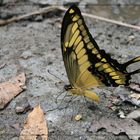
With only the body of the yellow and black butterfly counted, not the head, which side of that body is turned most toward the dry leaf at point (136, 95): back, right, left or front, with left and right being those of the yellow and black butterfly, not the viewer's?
back

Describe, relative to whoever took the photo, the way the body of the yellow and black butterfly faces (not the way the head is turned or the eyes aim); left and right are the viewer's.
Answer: facing to the left of the viewer

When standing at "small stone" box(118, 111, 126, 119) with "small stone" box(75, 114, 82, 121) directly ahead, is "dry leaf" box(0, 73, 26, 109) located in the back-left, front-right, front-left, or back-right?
front-right

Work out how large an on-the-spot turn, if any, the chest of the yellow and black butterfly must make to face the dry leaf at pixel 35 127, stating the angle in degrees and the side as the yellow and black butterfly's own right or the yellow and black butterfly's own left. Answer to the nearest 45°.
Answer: approximately 45° to the yellow and black butterfly's own left

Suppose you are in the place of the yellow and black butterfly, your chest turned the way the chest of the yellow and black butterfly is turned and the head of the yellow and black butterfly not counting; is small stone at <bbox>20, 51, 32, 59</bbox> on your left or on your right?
on your right

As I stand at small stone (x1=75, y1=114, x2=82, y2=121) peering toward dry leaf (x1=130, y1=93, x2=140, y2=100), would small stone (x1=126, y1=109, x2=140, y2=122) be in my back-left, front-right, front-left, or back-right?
front-right

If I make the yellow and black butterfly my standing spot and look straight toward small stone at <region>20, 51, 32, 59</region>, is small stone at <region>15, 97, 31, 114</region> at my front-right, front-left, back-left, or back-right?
front-left

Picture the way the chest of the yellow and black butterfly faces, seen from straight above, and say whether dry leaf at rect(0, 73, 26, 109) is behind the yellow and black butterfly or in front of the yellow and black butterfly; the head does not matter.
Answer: in front
